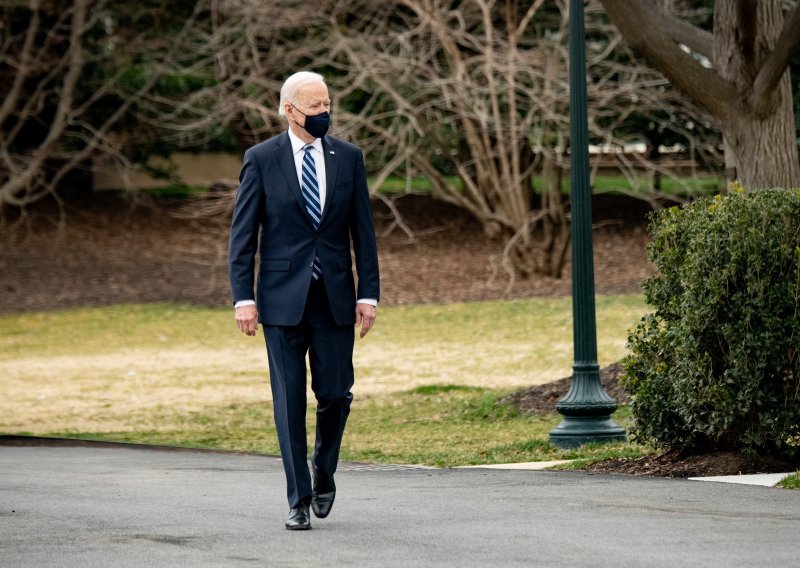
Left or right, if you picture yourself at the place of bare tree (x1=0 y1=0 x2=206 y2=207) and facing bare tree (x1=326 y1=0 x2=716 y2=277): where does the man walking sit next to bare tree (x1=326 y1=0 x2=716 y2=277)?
right

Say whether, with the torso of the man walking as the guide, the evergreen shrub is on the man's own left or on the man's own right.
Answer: on the man's own left

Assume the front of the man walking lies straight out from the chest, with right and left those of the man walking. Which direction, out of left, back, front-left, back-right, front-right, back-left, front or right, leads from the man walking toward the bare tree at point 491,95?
back

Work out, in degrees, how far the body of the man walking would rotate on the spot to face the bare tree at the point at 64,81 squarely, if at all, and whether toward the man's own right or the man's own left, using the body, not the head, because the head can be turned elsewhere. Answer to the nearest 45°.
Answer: approximately 180°

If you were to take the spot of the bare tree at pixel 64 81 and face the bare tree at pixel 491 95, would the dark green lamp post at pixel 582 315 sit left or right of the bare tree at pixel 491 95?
right

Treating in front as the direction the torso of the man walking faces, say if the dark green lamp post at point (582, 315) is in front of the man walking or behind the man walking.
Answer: behind

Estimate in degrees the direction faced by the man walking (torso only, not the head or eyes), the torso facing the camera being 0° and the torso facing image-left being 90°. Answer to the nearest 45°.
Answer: approximately 0°
